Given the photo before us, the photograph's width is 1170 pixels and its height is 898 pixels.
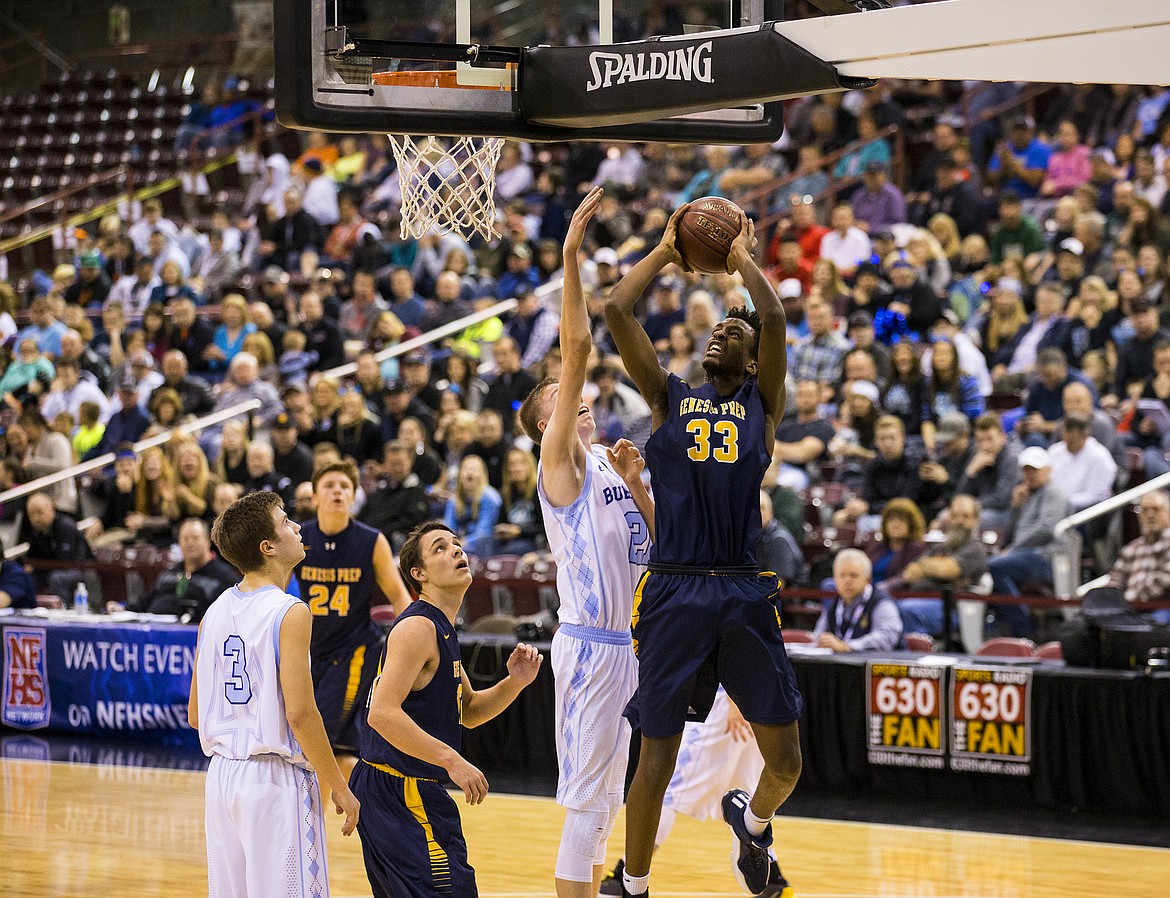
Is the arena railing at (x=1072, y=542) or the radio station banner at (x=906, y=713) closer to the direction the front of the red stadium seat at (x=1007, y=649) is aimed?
the radio station banner

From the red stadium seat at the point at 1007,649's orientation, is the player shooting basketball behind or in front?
in front

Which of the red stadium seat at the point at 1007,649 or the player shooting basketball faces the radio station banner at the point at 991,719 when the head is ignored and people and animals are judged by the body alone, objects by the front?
the red stadium seat

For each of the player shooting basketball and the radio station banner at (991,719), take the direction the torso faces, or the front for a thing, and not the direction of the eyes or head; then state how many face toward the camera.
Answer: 2

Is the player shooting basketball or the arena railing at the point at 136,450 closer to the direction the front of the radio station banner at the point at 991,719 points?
the player shooting basketball

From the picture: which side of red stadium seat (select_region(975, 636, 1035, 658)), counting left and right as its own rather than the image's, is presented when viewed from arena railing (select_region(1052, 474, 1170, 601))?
back

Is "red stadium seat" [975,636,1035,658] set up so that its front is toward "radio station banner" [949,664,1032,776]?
yes

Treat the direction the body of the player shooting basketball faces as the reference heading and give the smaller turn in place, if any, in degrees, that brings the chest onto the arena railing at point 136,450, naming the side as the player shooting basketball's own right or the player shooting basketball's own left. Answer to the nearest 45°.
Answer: approximately 135° to the player shooting basketball's own right

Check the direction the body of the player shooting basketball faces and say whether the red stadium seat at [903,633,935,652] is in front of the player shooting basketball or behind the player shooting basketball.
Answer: behind
